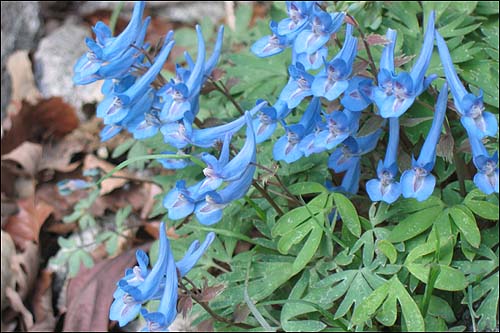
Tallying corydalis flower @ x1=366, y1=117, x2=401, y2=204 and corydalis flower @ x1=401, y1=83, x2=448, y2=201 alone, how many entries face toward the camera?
2

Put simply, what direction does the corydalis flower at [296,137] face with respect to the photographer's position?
facing the viewer and to the left of the viewer

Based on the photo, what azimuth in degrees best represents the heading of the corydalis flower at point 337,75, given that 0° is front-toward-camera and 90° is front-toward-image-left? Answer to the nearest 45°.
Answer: approximately 45°

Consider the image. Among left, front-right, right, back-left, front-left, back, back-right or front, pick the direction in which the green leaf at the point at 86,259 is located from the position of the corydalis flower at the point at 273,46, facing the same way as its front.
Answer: front-right

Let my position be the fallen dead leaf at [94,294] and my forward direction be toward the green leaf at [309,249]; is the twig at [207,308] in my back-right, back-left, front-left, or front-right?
front-right

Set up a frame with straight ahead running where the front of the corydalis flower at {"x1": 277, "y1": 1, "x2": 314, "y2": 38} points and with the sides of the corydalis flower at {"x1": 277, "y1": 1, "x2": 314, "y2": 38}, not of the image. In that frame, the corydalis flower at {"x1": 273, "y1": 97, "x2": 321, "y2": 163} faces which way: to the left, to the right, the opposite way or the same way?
the same way

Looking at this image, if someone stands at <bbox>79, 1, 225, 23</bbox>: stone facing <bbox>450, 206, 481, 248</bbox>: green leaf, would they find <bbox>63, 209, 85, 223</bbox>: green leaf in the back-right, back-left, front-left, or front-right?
front-right

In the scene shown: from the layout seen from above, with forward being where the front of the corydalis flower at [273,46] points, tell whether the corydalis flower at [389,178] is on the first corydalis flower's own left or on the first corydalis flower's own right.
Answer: on the first corydalis flower's own left

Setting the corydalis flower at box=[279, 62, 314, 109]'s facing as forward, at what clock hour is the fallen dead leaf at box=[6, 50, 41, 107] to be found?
The fallen dead leaf is roughly at 3 o'clock from the corydalis flower.

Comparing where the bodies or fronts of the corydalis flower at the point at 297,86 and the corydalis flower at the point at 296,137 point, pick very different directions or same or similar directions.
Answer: same or similar directions

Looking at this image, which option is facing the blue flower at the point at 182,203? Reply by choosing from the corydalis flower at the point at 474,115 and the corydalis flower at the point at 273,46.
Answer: the corydalis flower at the point at 273,46

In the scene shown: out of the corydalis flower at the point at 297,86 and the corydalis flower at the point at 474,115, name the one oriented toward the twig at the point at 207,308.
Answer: the corydalis flower at the point at 297,86

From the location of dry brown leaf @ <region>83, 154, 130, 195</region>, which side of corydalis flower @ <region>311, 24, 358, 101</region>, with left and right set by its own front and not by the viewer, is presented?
right

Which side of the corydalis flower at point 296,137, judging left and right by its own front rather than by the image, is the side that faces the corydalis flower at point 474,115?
left

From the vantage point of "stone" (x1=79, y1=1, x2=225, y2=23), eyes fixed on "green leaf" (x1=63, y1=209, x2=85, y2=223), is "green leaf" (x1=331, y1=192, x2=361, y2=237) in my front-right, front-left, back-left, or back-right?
front-left

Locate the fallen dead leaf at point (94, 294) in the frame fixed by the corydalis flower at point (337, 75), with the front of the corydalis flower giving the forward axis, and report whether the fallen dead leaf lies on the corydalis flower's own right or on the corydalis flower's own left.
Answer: on the corydalis flower's own right

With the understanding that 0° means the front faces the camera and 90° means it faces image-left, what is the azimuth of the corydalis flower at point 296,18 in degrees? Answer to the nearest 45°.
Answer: approximately 45°

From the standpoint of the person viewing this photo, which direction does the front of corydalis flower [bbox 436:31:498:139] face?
facing the viewer and to the right of the viewer
